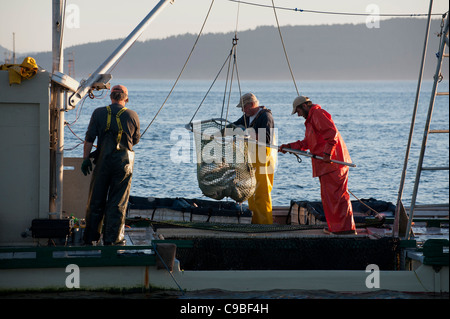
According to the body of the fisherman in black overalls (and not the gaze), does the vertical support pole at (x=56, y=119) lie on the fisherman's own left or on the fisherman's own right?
on the fisherman's own left

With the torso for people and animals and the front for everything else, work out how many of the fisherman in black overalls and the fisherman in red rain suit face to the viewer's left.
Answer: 1

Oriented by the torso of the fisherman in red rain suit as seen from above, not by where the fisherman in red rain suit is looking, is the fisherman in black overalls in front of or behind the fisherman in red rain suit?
in front

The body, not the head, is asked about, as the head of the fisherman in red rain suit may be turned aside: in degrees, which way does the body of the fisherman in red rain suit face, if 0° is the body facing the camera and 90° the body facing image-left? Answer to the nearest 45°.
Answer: approximately 90°

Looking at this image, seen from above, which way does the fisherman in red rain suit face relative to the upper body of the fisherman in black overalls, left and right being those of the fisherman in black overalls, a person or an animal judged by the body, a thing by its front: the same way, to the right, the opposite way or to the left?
to the left

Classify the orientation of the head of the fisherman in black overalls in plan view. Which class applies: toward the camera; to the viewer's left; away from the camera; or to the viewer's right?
away from the camera

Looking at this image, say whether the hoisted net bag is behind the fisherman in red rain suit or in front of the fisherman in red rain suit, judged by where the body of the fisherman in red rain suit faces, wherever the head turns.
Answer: in front

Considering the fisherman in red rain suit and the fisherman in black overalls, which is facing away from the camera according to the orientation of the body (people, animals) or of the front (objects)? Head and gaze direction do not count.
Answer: the fisherman in black overalls

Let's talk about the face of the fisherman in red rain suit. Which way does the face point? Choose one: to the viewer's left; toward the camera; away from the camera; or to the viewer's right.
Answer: to the viewer's left

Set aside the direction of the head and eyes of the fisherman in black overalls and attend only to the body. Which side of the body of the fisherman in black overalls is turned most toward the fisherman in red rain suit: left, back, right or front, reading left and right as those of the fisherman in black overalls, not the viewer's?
right

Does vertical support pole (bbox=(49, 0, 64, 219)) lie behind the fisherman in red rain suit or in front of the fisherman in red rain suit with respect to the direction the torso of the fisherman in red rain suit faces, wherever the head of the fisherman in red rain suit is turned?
in front

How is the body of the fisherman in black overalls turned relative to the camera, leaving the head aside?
away from the camera

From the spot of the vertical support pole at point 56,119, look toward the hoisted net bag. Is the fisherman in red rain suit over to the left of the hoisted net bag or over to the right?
right
